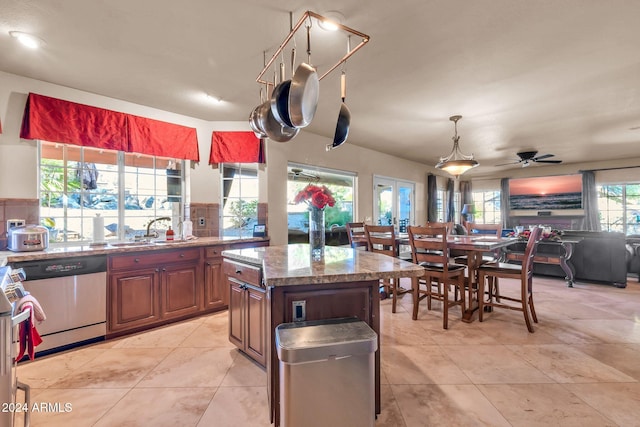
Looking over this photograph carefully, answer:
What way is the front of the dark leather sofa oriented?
away from the camera

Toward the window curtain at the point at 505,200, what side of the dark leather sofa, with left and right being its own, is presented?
front

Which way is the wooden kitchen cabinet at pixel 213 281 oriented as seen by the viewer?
toward the camera

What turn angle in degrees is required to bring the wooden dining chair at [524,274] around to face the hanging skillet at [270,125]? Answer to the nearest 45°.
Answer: approximately 45° to its left

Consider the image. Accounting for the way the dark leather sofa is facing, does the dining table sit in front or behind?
behind

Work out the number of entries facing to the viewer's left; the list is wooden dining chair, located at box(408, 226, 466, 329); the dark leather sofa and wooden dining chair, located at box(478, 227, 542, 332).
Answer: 1

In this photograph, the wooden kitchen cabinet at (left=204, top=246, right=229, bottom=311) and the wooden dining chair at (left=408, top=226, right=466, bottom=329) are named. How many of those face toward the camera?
1

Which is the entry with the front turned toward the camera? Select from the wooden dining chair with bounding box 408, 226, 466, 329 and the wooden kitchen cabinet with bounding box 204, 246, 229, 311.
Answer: the wooden kitchen cabinet

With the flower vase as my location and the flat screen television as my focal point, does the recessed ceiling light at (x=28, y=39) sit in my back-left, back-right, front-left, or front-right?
back-left

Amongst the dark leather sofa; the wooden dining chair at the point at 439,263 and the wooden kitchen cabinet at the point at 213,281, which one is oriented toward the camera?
the wooden kitchen cabinet

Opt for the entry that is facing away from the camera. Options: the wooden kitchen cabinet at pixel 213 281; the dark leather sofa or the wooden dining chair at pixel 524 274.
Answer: the dark leather sofa

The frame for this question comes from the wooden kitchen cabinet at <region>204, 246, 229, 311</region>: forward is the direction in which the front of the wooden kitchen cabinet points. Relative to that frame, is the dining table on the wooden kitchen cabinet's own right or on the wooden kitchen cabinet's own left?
on the wooden kitchen cabinet's own left
